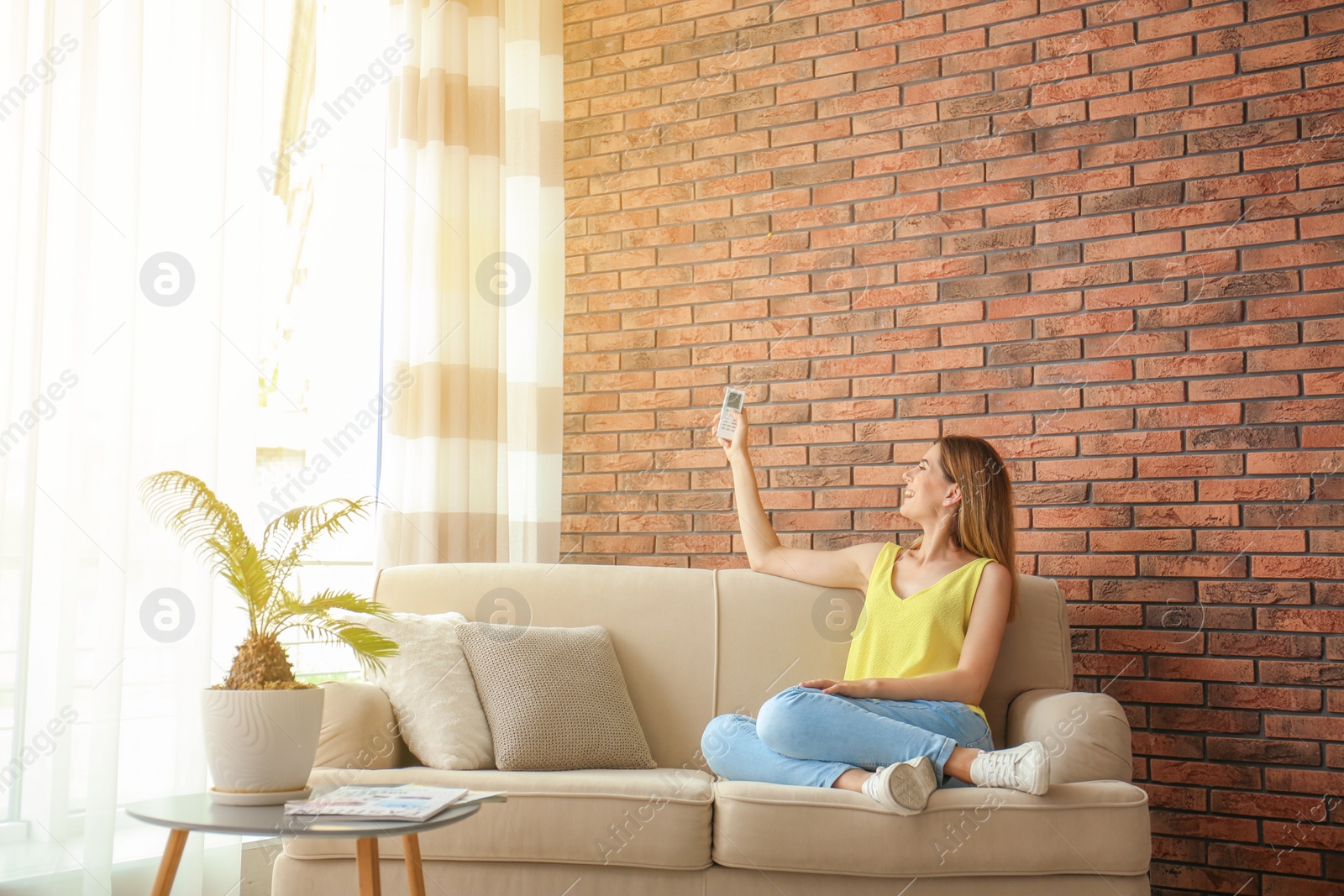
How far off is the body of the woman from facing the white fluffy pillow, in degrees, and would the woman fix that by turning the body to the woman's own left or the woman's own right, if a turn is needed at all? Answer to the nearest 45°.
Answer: approximately 45° to the woman's own right

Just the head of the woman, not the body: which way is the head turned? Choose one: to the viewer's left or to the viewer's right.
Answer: to the viewer's left

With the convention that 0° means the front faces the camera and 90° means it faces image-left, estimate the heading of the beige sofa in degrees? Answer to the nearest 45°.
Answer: approximately 0°

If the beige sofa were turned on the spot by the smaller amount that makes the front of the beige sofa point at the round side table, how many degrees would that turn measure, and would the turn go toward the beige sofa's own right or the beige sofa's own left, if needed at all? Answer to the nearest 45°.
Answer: approximately 45° to the beige sofa's own right

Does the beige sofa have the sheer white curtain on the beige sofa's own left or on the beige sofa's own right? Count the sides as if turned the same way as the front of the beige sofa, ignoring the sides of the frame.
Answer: on the beige sofa's own right
